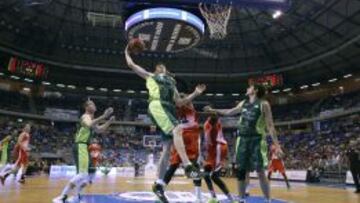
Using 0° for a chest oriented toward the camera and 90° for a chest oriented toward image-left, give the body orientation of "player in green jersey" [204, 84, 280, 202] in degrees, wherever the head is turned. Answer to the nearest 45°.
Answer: approximately 45°

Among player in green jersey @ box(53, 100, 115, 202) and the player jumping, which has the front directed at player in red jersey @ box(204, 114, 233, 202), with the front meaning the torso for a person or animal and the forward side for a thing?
the player in green jersey

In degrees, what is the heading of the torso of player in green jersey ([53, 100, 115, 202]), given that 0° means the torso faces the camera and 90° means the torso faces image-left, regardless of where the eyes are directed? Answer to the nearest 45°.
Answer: approximately 270°

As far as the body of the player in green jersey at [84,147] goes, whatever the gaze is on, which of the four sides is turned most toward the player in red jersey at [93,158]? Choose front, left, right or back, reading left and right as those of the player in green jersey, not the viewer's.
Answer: left

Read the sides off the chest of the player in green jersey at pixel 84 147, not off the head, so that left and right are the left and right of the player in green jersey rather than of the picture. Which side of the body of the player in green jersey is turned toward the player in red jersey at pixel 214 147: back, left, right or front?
front

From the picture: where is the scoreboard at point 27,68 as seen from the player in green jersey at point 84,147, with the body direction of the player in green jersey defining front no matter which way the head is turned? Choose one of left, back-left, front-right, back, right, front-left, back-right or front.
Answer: left

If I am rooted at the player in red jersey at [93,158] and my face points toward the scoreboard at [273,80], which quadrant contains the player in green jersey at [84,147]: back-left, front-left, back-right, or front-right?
back-right

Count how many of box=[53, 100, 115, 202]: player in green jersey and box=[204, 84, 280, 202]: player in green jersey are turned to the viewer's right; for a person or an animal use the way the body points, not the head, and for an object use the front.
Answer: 1

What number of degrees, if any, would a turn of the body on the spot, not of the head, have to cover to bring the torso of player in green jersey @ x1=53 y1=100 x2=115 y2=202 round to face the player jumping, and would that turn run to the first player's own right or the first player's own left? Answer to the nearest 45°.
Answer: approximately 45° to the first player's own right
